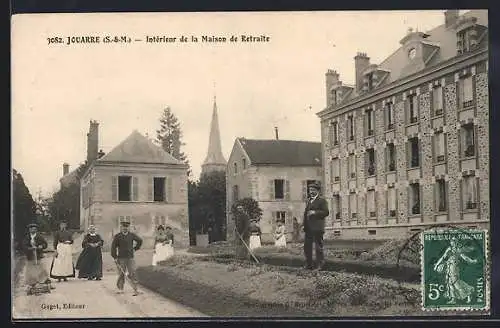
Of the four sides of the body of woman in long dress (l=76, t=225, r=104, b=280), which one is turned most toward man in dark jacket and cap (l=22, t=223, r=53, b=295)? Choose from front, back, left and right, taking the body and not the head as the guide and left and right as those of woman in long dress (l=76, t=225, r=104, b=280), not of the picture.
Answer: right

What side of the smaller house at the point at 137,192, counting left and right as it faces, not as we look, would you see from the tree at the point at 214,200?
left

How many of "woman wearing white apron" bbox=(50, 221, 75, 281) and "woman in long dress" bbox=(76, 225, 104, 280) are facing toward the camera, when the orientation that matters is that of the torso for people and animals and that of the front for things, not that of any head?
2

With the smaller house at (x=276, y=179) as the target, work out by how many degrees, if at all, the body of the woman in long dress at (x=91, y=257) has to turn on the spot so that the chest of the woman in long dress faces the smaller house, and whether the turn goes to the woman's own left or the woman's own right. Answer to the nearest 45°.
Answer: approximately 90° to the woman's own left

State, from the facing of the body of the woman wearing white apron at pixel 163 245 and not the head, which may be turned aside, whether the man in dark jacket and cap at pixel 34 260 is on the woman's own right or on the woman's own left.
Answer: on the woman's own right

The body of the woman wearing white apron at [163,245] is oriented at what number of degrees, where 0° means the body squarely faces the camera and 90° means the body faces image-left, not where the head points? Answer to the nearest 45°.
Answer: approximately 0°

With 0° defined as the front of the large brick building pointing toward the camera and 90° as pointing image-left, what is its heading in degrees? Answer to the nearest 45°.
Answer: approximately 45°
